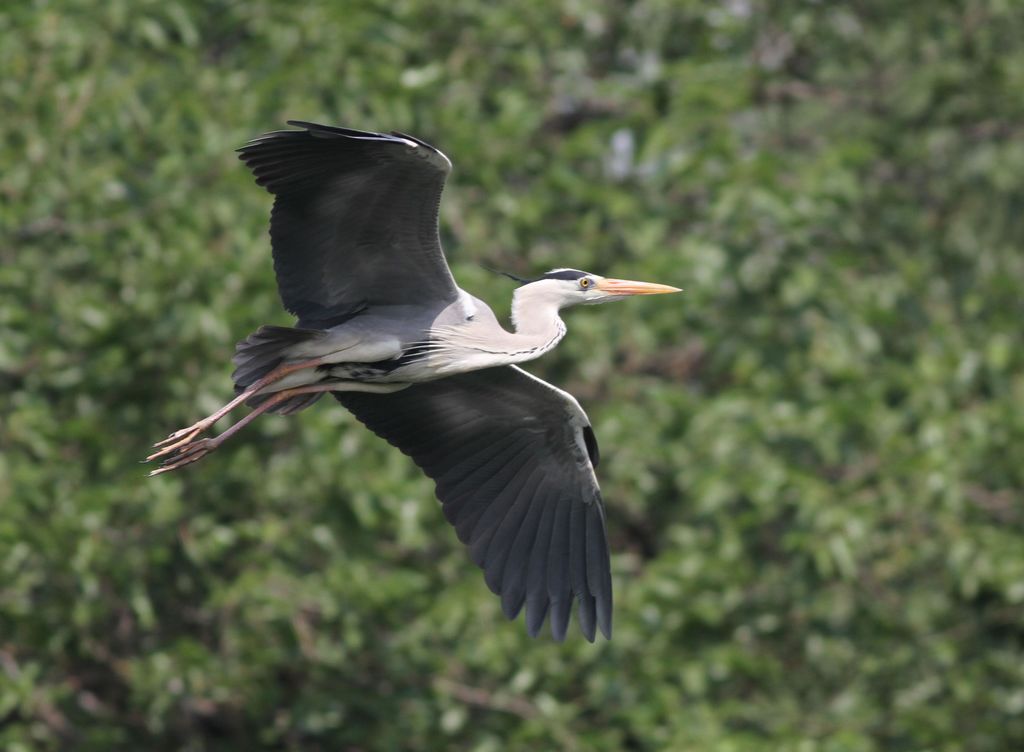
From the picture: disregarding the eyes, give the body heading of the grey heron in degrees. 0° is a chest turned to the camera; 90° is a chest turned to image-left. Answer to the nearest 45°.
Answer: approximately 270°
